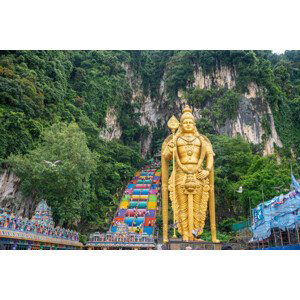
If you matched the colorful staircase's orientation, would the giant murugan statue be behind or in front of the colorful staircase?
in front

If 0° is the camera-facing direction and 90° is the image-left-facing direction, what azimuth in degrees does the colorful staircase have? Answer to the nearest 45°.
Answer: approximately 0°

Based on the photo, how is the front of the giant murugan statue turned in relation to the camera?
facing the viewer

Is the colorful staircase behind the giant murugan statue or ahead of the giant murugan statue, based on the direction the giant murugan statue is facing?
behind

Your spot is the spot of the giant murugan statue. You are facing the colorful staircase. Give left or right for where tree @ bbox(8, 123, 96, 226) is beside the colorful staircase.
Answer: left

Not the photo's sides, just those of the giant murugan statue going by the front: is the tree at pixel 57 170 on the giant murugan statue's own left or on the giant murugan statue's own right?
on the giant murugan statue's own right

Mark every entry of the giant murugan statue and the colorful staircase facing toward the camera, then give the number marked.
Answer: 2

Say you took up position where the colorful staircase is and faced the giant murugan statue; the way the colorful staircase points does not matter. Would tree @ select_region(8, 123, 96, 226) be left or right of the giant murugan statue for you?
right
